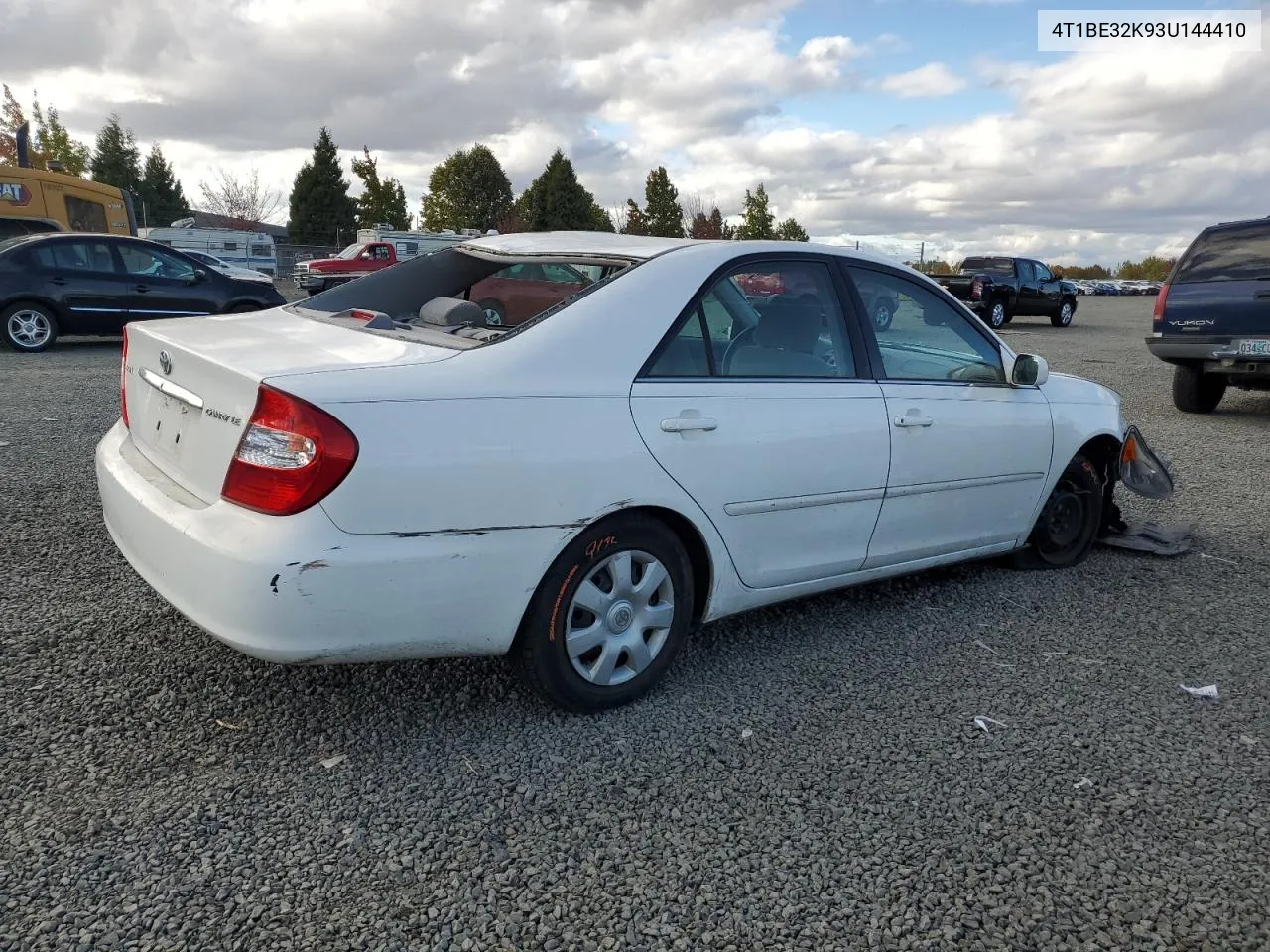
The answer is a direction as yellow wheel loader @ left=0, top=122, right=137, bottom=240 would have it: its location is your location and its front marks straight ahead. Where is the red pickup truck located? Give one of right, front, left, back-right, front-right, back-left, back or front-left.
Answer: back-right

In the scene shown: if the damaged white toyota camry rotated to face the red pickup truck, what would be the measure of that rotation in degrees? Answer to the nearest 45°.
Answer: approximately 45° to its left

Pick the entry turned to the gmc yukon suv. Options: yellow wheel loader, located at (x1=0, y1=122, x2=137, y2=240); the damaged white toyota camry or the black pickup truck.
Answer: the damaged white toyota camry

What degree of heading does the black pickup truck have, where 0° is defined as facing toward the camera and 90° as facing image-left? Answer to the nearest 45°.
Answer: approximately 225°

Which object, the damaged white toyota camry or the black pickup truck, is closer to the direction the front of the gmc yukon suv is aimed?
the black pickup truck

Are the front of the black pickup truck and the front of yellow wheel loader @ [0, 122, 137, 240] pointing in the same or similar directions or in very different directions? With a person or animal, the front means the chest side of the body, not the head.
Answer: very different directions

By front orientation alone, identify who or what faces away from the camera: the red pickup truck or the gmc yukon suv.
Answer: the gmc yukon suv

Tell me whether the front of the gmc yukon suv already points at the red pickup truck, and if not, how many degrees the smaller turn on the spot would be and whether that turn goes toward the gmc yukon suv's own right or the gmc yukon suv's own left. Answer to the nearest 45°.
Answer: approximately 45° to the gmc yukon suv's own left

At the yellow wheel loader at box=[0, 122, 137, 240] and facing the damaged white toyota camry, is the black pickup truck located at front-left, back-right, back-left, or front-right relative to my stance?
front-left

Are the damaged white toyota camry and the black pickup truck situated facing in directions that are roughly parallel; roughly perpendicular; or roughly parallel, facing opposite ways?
roughly parallel

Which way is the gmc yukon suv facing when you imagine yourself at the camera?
facing away from the viewer

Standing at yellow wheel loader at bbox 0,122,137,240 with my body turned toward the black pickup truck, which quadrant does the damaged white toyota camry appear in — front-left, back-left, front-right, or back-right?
front-right

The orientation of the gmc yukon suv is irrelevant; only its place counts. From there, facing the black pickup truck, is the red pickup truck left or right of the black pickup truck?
left

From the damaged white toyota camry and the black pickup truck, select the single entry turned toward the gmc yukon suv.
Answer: the damaged white toyota camry

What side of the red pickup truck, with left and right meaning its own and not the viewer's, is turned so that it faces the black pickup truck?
left
